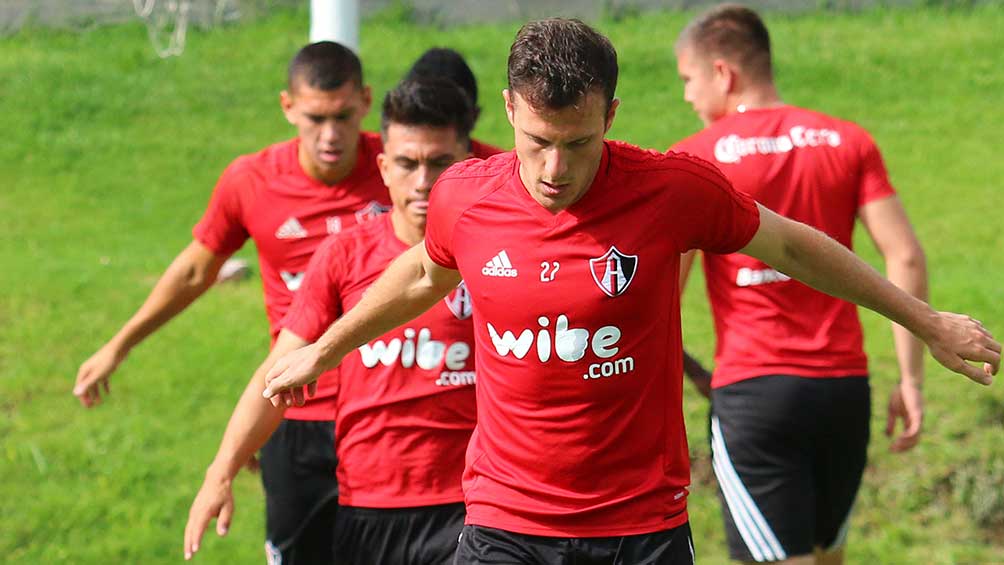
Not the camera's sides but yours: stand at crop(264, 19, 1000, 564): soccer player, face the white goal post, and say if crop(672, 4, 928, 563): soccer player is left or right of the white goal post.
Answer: right

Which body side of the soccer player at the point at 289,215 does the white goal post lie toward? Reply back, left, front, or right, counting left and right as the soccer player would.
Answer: back

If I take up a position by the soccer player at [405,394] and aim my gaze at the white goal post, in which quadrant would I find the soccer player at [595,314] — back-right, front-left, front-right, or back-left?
back-right

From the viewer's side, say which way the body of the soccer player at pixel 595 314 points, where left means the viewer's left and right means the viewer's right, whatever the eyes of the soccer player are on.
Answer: facing the viewer

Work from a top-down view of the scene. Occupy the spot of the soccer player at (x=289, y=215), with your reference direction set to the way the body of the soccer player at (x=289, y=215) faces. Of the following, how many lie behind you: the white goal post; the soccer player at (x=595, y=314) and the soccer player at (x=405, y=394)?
1

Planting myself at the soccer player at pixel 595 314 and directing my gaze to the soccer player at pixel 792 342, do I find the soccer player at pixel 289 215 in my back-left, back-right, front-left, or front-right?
front-left

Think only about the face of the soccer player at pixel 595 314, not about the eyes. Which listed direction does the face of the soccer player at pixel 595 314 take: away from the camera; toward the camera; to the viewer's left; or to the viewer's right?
toward the camera

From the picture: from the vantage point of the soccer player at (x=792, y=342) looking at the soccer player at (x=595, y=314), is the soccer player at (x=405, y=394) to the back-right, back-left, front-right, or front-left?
front-right

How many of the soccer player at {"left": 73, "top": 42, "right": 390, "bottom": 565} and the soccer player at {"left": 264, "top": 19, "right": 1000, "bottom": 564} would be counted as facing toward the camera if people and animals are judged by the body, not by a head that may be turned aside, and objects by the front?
2

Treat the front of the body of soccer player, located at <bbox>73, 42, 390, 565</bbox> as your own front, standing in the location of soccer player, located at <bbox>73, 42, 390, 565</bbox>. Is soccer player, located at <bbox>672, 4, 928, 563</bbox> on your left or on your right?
on your left

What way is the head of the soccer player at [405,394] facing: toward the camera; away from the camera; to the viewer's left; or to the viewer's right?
toward the camera

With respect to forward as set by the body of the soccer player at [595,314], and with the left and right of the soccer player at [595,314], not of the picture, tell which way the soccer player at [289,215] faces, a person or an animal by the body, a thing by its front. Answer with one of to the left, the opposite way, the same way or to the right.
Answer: the same way

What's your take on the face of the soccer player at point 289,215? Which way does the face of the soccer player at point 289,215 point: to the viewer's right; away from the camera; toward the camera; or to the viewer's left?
toward the camera

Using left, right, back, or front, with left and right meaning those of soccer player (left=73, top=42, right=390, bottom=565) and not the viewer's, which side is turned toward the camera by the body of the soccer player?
front
